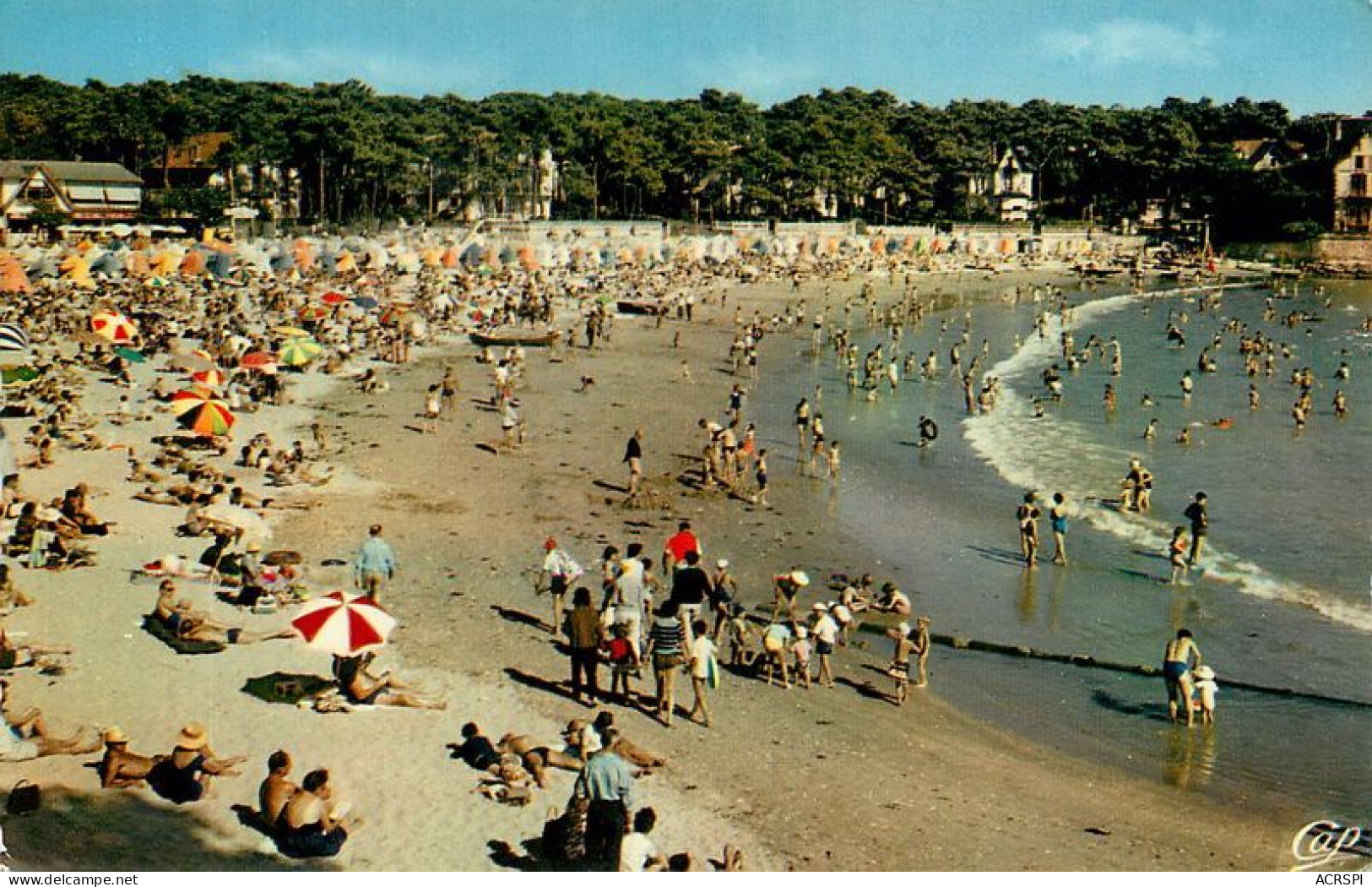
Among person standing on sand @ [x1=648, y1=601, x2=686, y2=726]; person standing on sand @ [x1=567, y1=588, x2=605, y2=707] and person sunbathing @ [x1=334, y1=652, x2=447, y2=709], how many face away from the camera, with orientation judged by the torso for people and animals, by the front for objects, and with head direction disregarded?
2

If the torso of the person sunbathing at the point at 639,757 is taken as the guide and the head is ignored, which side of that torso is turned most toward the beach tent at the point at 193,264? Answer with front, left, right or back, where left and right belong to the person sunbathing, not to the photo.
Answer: left

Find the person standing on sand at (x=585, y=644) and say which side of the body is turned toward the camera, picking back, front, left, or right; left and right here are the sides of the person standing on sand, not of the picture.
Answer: back

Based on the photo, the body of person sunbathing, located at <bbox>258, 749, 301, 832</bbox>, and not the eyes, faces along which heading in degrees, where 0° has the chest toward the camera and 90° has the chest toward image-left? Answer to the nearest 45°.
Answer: approximately 225°

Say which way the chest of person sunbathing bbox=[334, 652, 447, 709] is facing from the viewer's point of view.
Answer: to the viewer's right

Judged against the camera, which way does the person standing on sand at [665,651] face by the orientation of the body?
away from the camera

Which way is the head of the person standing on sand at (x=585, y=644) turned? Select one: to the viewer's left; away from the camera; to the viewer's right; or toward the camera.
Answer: away from the camera

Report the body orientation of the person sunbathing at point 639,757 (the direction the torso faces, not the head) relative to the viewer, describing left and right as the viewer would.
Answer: facing to the right of the viewer

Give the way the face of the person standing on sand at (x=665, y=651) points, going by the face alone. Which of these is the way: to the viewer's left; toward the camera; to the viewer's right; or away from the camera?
away from the camera

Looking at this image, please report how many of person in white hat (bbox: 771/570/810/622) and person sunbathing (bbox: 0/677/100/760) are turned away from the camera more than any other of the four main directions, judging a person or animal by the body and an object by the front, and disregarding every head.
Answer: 0
